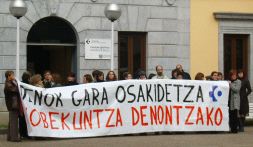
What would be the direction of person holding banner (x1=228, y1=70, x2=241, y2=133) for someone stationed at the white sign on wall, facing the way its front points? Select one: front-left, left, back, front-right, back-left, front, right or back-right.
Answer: front-left

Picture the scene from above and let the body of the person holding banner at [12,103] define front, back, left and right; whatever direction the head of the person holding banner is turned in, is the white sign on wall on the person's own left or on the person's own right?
on the person's own left

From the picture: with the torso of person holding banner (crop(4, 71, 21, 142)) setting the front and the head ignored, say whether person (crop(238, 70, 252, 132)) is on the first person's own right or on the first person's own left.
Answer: on the first person's own left

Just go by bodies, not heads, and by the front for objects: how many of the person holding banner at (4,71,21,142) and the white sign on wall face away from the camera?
0

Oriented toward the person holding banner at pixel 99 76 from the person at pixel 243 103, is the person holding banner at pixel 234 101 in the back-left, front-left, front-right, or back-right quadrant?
front-left

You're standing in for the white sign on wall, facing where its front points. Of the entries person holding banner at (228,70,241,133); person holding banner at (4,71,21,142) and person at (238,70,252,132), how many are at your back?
0

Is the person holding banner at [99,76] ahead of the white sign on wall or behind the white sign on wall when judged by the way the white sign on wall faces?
ahead

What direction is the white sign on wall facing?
toward the camera

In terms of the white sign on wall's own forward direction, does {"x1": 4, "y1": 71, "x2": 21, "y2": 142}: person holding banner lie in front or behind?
in front
